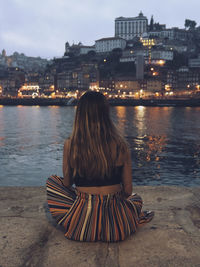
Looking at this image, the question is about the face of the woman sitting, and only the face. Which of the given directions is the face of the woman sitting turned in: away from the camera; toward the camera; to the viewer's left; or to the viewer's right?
away from the camera

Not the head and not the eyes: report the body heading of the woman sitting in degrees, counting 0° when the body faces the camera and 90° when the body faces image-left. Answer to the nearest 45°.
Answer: approximately 180°
